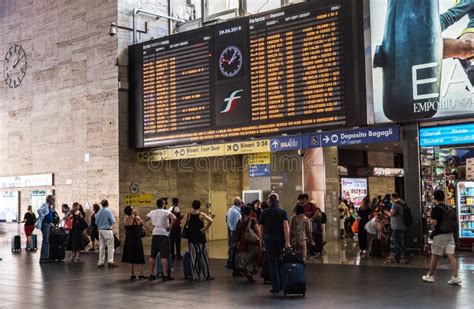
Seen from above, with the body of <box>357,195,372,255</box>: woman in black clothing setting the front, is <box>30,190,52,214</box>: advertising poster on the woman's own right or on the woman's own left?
on the woman's own left

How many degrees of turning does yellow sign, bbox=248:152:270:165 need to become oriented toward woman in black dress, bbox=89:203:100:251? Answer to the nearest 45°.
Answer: approximately 45° to its right

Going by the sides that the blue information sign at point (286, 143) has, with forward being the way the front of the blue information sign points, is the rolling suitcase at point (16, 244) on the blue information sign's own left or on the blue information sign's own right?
on the blue information sign's own right

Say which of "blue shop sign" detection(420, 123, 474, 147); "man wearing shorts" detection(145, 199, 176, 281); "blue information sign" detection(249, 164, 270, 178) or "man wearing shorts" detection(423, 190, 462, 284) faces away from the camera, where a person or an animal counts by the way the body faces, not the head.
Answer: "man wearing shorts" detection(145, 199, 176, 281)

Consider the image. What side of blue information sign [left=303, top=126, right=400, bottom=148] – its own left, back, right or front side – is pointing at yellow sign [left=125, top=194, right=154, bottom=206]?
right

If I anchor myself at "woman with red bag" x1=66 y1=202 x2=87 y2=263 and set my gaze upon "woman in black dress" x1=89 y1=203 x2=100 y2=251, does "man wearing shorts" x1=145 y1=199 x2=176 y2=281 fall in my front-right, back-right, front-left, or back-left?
back-right

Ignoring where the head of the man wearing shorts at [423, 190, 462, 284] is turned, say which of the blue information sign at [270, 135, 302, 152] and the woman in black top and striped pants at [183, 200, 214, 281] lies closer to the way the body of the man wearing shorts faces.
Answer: the woman in black top and striped pants

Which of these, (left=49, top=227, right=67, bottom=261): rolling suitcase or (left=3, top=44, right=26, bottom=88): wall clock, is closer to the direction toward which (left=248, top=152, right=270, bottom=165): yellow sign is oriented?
the rolling suitcase

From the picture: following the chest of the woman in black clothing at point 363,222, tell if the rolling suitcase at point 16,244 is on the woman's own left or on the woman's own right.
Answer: on the woman's own left

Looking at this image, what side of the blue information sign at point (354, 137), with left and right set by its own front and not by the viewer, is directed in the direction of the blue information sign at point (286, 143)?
right
